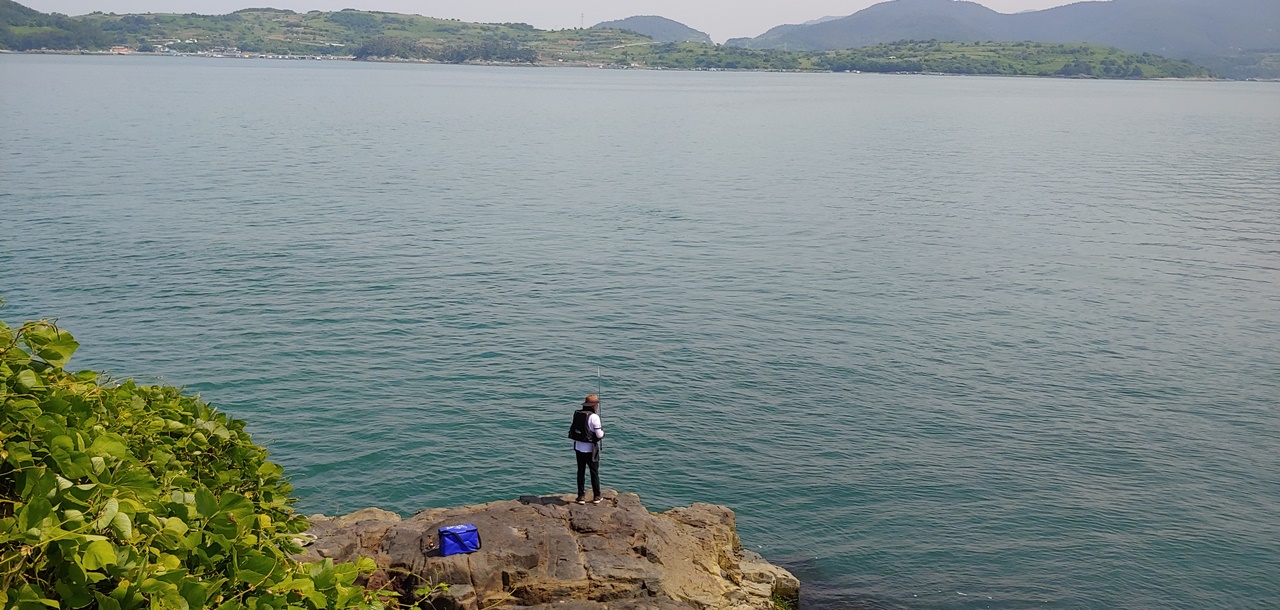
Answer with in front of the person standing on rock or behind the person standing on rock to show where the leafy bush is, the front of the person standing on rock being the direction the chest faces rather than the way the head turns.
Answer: behind

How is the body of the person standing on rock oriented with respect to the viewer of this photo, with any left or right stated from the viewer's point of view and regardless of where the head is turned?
facing away from the viewer and to the right of the viewer

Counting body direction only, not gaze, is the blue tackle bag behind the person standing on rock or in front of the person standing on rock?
behind
